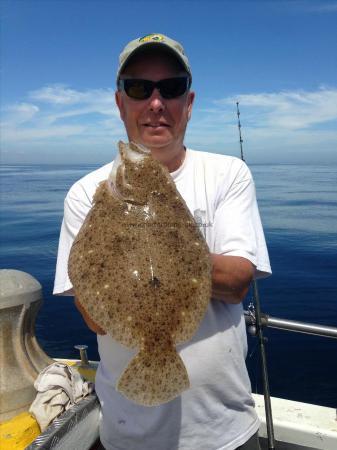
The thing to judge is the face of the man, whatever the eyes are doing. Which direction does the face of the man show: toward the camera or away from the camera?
toward the camera

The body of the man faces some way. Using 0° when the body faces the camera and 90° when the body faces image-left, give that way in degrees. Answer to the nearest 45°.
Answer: approximately 0°

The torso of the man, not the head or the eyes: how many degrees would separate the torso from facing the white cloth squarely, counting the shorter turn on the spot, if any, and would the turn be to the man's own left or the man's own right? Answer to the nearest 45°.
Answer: approximately 90° to the man's own right
